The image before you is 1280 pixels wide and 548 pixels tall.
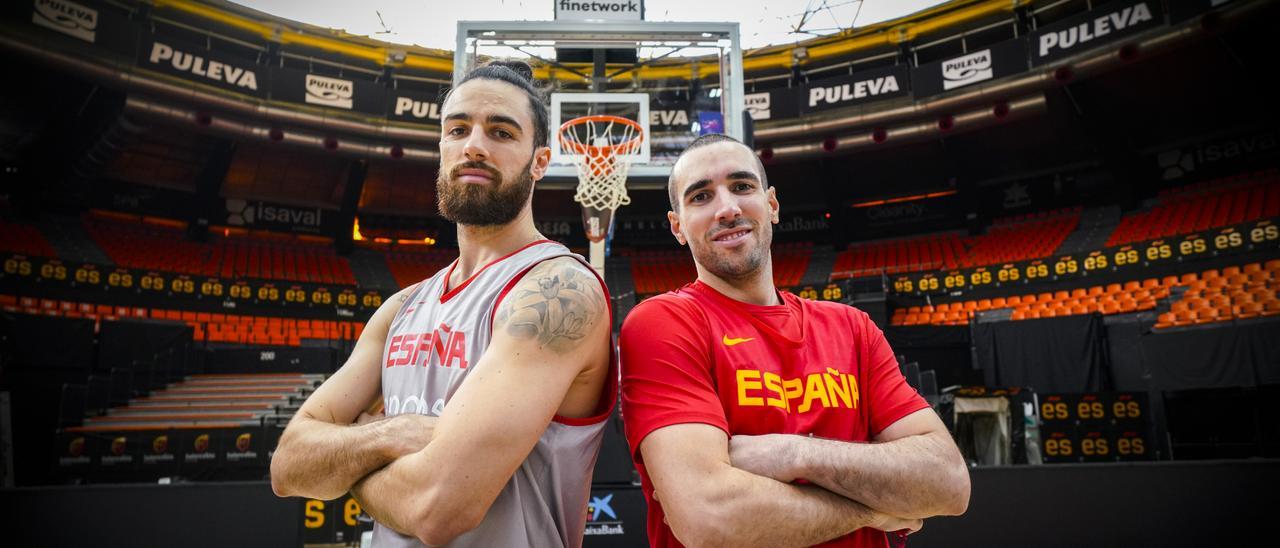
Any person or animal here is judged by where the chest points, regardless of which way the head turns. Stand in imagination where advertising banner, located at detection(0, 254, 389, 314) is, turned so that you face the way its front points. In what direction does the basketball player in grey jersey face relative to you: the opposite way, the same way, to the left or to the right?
to the right

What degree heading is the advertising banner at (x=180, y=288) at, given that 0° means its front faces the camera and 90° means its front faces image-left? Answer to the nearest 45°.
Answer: approximately 315°

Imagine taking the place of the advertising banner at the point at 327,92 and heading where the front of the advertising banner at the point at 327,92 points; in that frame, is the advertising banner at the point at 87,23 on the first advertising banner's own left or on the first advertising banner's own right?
on the first advertising banner's own right

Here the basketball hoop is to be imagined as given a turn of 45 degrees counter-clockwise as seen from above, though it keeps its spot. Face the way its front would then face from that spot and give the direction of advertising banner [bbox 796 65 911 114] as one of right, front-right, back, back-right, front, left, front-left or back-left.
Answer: left

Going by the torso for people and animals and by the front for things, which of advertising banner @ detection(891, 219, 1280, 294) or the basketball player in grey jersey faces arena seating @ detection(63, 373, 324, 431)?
the advertising banner

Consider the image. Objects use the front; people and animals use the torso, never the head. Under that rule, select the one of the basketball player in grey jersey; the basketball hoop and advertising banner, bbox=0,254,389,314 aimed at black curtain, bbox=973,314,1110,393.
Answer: the advertising banner

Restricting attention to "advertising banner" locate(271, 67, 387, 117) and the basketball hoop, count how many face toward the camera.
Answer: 2

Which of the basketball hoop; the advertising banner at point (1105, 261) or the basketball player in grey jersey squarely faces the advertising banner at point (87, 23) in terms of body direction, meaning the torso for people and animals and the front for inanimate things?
the advertising banner at point (1105, 261)

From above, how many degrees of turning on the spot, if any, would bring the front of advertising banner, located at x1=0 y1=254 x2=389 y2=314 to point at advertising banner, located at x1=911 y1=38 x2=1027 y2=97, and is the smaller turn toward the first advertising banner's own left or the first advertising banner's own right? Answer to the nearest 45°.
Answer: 0° — it already faces it

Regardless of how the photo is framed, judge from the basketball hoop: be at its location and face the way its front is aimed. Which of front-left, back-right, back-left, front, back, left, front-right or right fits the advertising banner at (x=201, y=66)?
back-right

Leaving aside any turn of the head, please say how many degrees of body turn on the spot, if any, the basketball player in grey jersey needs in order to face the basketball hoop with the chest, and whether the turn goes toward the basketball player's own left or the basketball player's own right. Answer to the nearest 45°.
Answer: approximately 135° to the basketball player's own right

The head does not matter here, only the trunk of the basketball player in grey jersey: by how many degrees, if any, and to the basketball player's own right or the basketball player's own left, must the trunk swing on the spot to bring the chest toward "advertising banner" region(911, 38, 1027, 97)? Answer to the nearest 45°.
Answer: approximately 180°

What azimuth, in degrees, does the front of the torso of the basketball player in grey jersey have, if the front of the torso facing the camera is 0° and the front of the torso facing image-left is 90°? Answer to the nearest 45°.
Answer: approximately 45°

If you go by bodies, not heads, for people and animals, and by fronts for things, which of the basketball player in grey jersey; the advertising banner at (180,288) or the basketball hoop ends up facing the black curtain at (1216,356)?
the advertising banner

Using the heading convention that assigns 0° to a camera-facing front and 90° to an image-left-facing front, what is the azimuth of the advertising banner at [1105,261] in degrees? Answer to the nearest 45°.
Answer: approximately 45°
